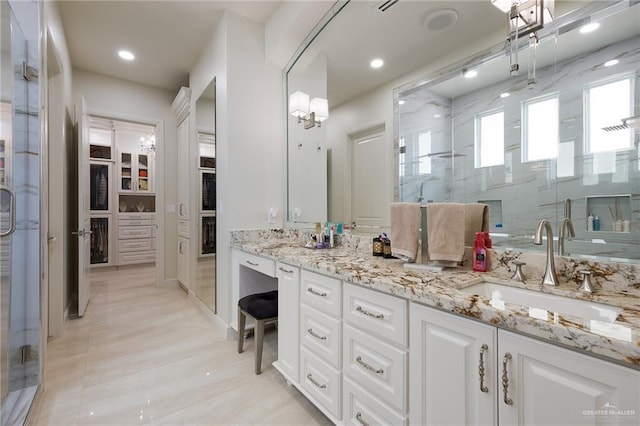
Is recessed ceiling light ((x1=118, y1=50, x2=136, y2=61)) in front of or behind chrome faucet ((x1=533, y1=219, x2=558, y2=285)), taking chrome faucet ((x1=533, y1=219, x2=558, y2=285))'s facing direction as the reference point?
in front

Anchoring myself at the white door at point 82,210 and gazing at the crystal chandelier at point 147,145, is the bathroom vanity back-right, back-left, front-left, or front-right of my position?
back-right

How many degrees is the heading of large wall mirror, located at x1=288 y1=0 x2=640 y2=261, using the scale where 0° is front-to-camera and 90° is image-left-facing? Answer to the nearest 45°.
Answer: approximately 45°

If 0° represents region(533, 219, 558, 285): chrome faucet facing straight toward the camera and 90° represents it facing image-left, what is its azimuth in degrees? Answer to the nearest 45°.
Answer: approximately 45°

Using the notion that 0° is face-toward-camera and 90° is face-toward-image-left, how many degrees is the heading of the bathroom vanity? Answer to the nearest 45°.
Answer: approximately 45°
